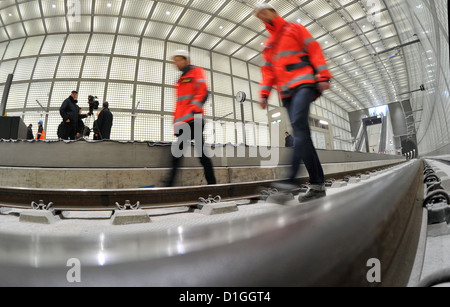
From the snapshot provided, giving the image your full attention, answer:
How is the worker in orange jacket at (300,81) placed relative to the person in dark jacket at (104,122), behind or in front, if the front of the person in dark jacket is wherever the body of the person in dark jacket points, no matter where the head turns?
behind

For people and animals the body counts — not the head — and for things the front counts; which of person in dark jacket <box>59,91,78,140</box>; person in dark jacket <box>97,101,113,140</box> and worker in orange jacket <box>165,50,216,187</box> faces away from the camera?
person in dark jacket <box>97,101,113,140</box>

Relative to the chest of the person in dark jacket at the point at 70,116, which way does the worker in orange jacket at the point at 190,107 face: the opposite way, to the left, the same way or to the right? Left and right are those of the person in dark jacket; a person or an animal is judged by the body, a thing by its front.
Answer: the opposite way

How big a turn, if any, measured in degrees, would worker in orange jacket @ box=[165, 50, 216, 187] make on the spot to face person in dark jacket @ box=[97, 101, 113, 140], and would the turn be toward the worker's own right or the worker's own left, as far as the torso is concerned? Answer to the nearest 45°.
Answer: approximately 90° to the worker's own right

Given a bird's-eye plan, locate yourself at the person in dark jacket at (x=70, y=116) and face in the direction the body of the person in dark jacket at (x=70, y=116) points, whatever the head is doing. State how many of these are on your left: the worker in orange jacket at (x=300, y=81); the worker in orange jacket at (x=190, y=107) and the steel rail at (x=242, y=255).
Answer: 0

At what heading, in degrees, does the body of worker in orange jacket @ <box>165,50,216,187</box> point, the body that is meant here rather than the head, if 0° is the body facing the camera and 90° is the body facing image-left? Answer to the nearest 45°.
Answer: approximately 45°

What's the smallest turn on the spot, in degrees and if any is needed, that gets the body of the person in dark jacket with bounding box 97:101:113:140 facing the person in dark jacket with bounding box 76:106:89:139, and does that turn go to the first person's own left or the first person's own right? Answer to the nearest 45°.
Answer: approximately 45° to the first person's own left

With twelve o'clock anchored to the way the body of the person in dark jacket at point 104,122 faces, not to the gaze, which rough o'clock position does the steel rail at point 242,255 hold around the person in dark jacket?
The steel rail is roughly at 6 o'clock from the person in dark jacket.

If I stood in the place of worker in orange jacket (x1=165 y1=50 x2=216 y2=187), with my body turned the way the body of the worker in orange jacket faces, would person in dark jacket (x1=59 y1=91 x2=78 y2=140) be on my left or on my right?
on my right

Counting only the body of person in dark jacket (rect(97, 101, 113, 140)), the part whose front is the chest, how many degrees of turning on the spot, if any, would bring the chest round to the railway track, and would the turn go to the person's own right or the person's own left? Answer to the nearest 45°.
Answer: approximately 180°

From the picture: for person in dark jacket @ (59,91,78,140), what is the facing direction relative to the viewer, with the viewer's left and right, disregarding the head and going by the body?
facing to the right of the viewer
